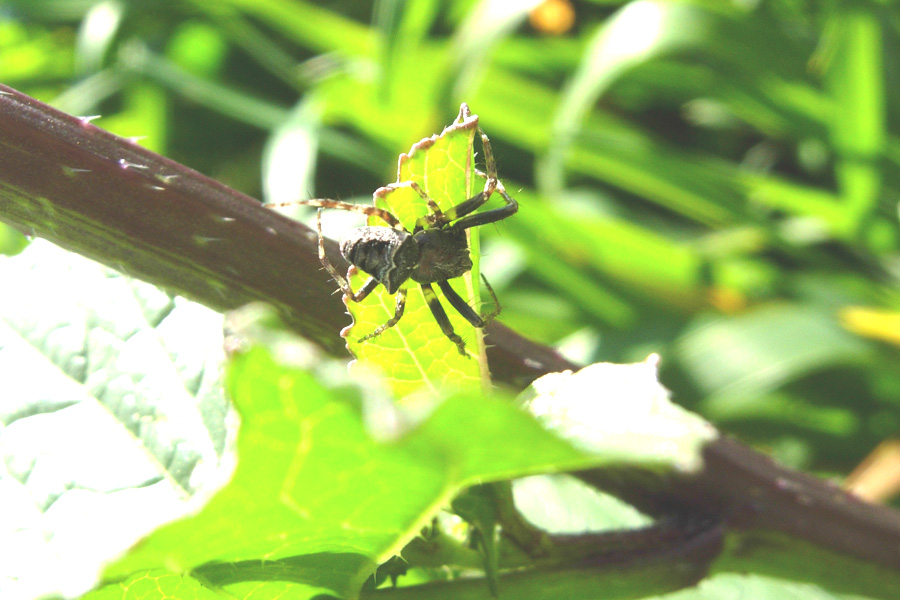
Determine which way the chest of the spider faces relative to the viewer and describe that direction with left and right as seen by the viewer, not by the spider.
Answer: facing to the right of the viewer
